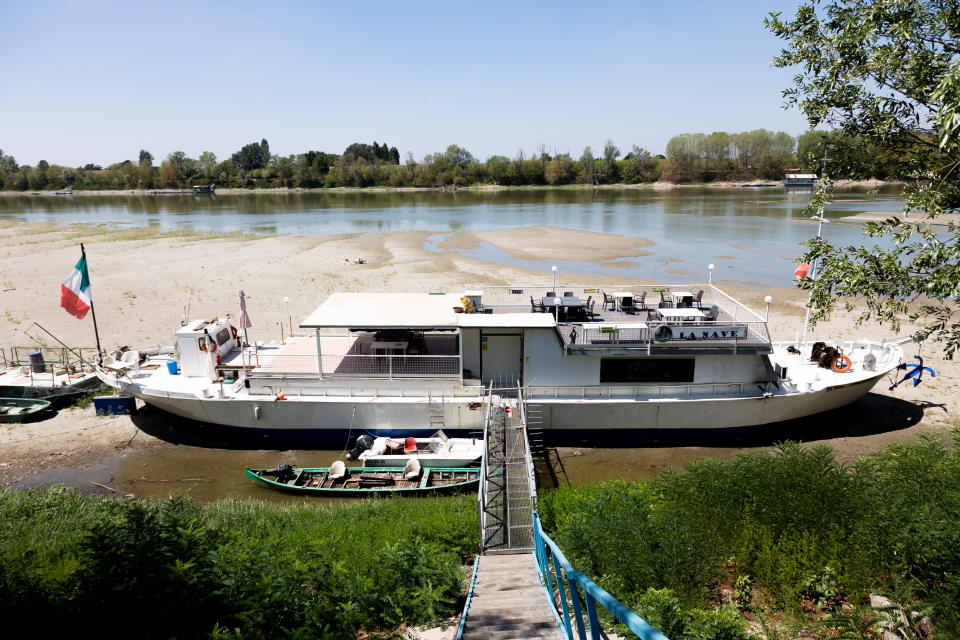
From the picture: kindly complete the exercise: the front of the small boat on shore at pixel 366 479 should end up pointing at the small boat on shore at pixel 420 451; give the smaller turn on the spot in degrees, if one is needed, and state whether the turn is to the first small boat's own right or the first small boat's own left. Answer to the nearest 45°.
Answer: approximately 135° to the first small boat's own right

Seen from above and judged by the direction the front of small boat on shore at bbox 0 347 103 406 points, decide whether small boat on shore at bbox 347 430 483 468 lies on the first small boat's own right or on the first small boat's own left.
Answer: on the first small boat's own right

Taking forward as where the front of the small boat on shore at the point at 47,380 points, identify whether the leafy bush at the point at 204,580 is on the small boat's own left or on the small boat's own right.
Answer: on the small boat's own right

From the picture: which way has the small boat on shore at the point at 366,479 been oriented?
to the viewer's left

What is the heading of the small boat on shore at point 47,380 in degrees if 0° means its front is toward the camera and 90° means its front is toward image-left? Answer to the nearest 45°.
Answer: approximately 270°

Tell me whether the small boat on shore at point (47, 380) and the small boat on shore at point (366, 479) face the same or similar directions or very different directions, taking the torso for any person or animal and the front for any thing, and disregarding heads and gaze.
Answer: very different directions

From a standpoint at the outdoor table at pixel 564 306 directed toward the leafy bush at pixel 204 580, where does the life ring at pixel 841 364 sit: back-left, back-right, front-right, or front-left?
back-left
